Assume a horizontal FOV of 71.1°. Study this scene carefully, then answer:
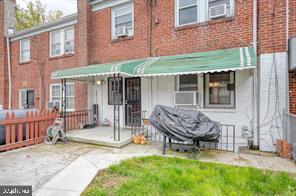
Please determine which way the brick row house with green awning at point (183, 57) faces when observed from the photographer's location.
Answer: facing the viewer and to the left of the viewer

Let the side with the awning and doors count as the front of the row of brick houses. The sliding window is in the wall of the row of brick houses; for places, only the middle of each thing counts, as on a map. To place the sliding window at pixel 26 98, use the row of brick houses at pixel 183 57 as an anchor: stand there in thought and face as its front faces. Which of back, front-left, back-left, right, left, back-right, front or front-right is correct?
right
